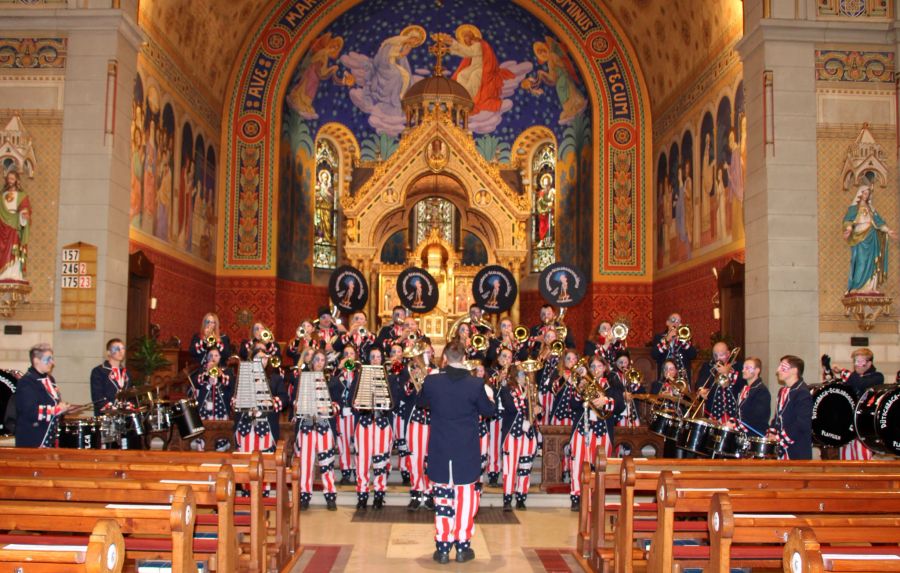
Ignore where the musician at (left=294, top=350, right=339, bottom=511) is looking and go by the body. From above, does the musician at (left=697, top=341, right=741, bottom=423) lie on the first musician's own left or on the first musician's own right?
on the first musician's own left

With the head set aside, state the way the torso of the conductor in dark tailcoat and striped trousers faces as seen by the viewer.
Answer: away from the camera

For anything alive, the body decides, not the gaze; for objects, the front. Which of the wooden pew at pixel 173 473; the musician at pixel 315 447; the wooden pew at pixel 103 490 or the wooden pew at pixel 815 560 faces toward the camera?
the musician

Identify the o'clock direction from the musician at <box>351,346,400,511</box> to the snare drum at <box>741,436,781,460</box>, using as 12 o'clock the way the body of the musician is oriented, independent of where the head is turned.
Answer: The snare drum is roughly at 10 o'clock from the musician.

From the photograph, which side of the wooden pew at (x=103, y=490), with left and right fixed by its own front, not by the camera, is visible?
back

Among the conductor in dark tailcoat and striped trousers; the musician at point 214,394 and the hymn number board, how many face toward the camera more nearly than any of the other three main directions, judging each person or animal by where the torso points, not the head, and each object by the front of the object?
2

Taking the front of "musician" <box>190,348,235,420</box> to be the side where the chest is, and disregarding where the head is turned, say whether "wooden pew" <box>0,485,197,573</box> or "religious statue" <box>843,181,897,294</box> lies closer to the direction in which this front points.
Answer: the wooden pew

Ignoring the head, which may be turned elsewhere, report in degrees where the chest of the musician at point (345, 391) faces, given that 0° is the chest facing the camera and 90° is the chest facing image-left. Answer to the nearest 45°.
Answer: approximately 0°

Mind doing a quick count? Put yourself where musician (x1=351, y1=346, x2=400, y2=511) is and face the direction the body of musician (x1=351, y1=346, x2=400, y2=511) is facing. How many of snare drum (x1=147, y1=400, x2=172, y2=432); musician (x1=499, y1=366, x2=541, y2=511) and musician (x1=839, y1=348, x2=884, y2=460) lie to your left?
2

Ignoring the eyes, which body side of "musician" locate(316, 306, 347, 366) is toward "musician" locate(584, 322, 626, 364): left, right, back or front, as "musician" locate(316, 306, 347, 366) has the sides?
left

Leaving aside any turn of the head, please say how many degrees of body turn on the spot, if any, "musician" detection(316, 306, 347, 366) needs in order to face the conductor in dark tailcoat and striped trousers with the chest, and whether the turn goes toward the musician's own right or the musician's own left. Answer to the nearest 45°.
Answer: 0° — they already face them

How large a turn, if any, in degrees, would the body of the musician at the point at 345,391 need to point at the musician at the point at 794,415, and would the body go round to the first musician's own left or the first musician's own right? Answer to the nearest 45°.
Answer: approximately 45° to the first musician's own left

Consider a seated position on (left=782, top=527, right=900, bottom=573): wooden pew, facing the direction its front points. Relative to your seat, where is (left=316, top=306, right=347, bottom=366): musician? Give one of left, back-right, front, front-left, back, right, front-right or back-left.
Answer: front-left

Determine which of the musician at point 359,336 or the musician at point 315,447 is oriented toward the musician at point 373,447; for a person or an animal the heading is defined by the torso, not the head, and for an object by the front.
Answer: the musician at point 359,336
